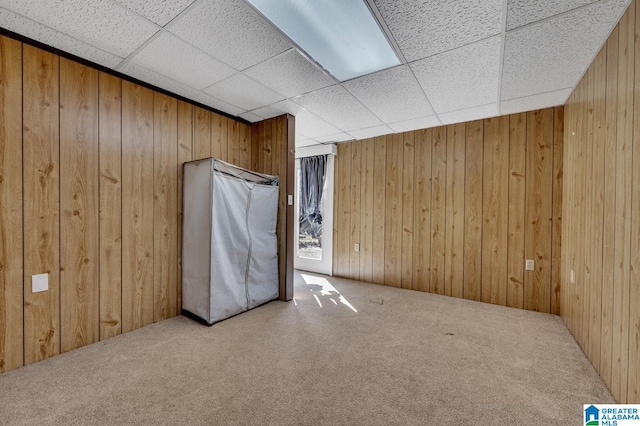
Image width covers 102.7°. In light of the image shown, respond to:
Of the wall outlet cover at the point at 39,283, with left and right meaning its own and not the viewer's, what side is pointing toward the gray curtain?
left

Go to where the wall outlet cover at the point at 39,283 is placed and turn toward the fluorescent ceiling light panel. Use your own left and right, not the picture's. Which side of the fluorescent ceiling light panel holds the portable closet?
left

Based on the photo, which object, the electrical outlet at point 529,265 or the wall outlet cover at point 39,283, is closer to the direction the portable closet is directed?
the electrical outlet

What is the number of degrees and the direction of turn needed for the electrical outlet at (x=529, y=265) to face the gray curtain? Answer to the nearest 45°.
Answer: approximately 90° to its right

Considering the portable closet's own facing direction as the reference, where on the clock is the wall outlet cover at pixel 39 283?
The wall outlet cover is roughly at 4 o'clock from the portable closet.

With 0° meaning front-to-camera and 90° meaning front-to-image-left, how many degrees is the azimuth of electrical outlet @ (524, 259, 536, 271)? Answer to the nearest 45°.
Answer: approximately 0°

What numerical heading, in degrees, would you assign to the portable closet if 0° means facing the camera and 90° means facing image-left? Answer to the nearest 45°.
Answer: approximately 315°

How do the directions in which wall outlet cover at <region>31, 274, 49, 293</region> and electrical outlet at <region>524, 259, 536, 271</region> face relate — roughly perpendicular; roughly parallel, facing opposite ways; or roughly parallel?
roughly perpendicular

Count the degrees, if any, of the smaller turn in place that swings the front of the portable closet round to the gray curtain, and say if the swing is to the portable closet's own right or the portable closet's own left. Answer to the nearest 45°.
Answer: approximately 90° to the portable closet's own left
